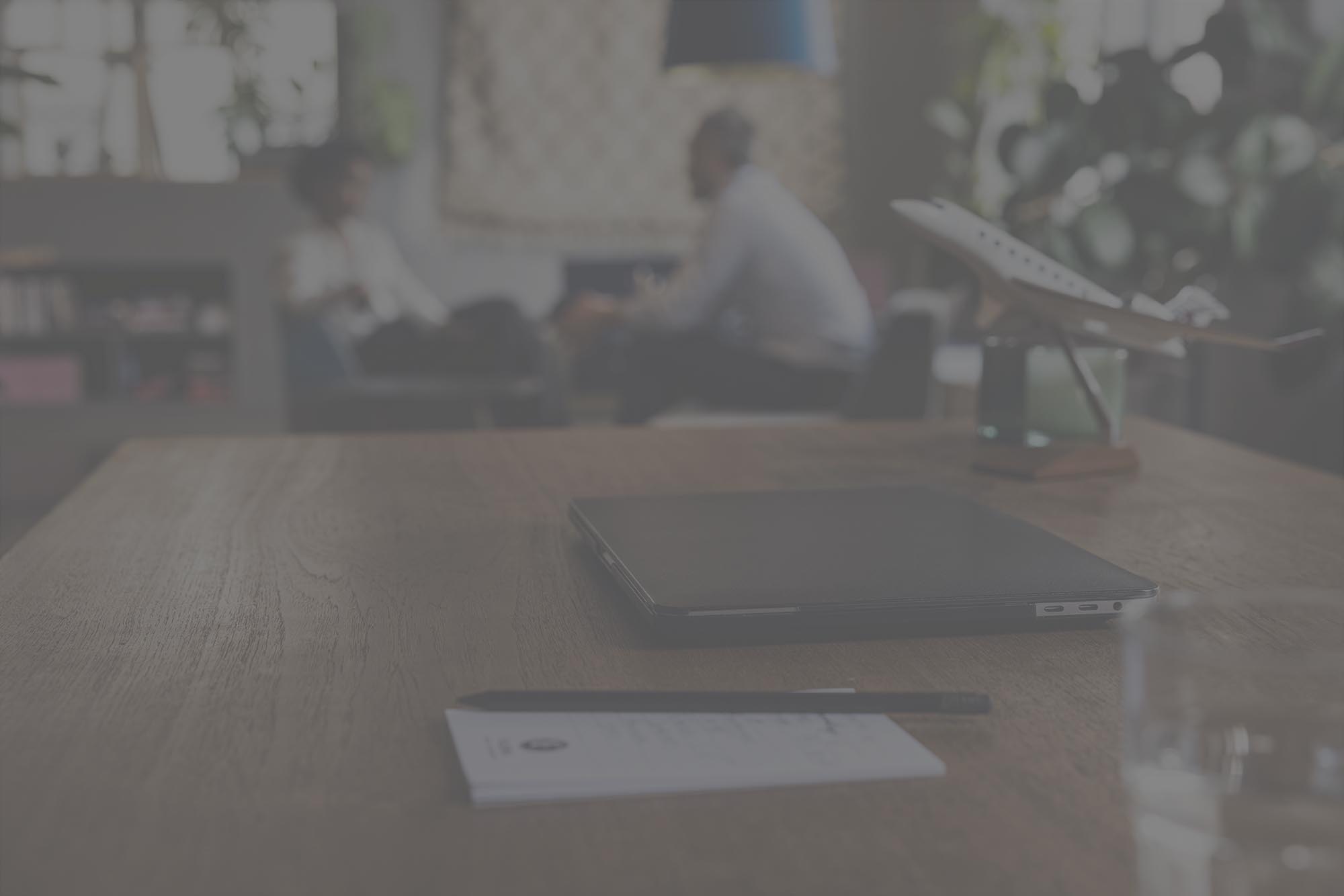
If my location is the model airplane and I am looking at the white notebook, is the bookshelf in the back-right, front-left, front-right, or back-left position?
back-right

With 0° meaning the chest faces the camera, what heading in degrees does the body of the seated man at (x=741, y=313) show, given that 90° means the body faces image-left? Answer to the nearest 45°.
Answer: approximately 90°

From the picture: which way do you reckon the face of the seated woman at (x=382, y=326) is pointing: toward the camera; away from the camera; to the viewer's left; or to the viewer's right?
to the viewer's right

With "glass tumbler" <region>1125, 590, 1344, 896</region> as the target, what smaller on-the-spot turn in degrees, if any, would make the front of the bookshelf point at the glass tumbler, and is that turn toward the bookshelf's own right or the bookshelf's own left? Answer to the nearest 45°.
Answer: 0° — it already faces it

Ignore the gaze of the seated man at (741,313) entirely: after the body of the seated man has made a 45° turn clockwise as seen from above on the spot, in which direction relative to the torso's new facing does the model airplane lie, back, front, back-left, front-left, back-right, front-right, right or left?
back-left

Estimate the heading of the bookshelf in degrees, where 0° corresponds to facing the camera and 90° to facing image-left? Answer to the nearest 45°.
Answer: approximately 0°

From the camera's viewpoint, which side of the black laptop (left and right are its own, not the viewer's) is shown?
left

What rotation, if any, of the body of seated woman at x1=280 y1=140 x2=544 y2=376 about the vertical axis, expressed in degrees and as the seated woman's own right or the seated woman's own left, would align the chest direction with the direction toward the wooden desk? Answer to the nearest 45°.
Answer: approximately 45° to the seated woman's own right

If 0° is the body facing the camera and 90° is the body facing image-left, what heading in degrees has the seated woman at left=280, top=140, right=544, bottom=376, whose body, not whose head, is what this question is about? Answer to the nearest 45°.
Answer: approximately 315°

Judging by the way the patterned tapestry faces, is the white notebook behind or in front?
in front
